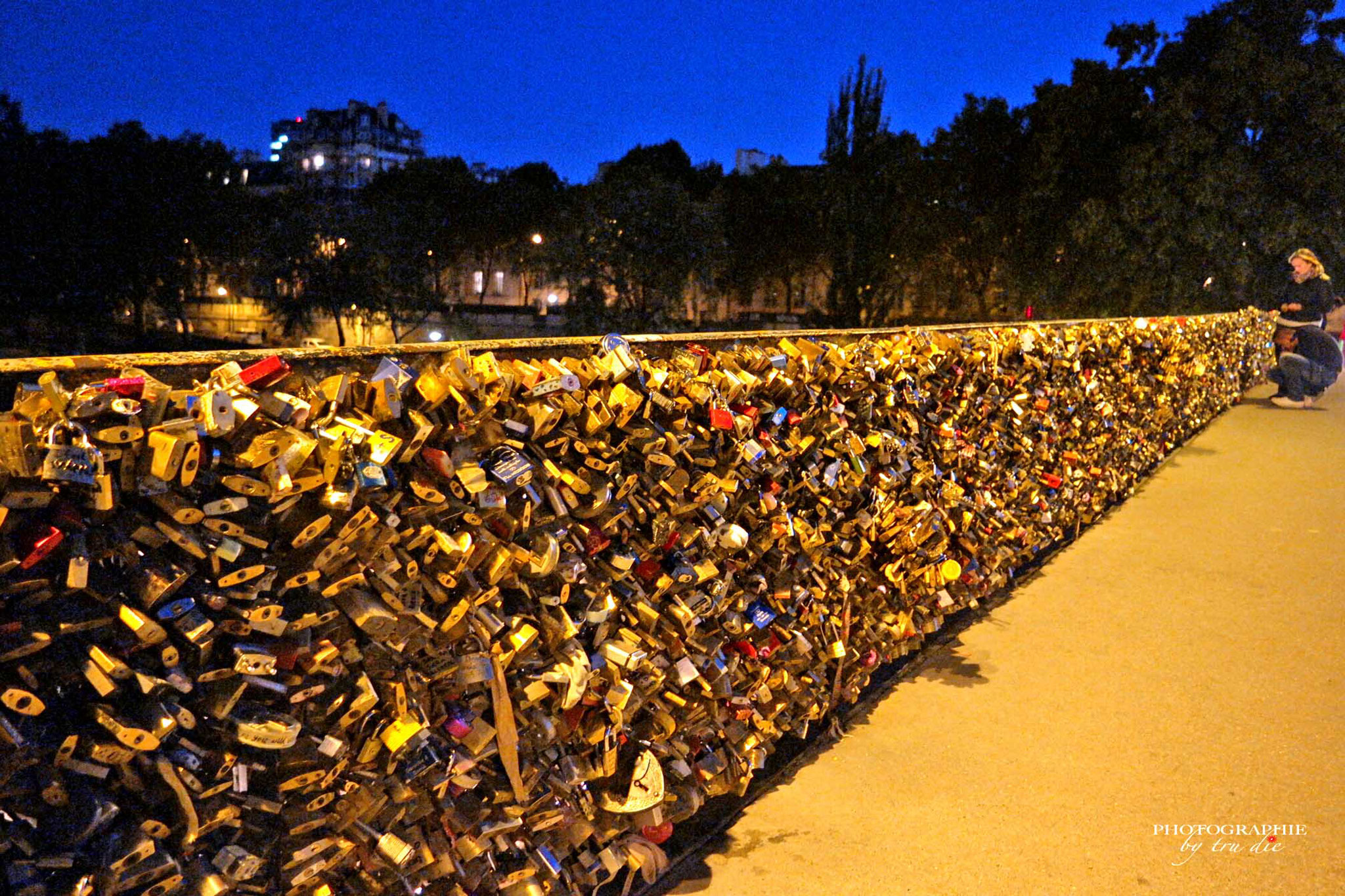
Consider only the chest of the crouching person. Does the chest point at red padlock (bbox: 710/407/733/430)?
no

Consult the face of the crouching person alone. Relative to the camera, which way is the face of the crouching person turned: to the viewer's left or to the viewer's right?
to the viewer's left

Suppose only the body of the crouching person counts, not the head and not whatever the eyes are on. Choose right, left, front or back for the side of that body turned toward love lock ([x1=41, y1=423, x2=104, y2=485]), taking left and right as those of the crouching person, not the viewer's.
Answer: left

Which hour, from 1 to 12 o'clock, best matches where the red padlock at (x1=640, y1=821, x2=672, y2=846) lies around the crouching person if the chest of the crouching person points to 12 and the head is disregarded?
The red padlock is roughly at 9 o'clock from the crouching person.

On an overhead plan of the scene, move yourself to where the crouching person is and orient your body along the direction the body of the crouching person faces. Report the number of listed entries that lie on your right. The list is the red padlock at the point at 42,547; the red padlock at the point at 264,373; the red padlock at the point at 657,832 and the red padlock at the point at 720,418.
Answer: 0

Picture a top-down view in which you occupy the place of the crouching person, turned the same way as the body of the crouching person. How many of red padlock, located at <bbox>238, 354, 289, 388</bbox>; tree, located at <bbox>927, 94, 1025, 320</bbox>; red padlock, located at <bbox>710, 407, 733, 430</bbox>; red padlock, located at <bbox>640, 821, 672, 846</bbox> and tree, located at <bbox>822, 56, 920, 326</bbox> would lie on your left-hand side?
3

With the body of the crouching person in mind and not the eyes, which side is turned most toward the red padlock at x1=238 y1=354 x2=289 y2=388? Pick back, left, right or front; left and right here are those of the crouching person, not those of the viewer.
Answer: left

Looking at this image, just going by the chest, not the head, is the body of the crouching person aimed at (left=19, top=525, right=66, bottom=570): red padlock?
no

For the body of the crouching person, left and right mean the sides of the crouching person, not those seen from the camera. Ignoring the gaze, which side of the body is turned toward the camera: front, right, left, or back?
left
